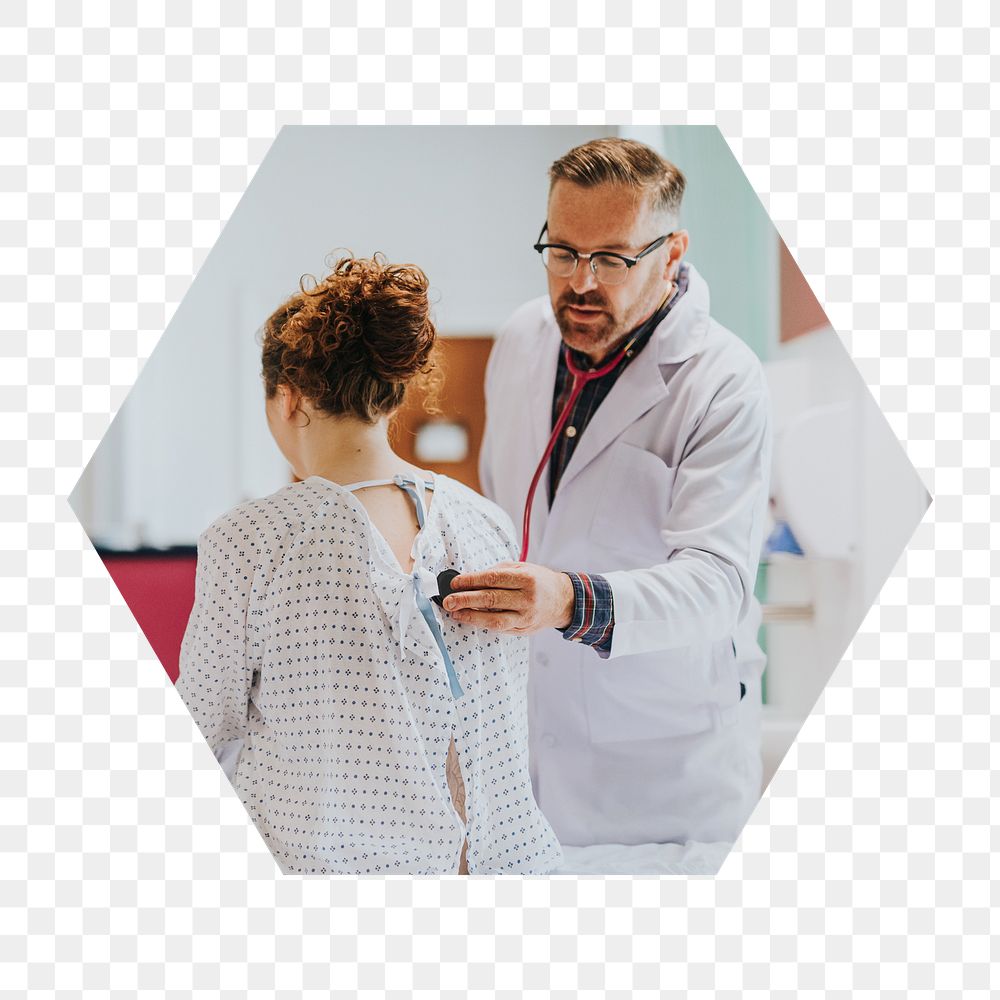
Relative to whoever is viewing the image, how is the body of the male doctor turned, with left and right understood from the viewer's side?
facing the viewer and to the left of the viewer

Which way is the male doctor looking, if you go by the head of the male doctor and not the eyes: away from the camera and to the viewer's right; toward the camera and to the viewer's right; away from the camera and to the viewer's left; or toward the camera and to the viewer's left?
toward the camera and to the viewer's left

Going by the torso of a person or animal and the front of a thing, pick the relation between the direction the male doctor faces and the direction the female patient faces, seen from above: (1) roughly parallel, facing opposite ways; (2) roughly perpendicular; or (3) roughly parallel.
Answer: roughly perpendicular

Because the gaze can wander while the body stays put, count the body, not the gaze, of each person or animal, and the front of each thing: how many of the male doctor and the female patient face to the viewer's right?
0

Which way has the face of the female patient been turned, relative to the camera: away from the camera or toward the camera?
away from the camera

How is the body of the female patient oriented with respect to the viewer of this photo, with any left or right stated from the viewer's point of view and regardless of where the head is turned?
facing away from the viewer and to the left of the viewer
